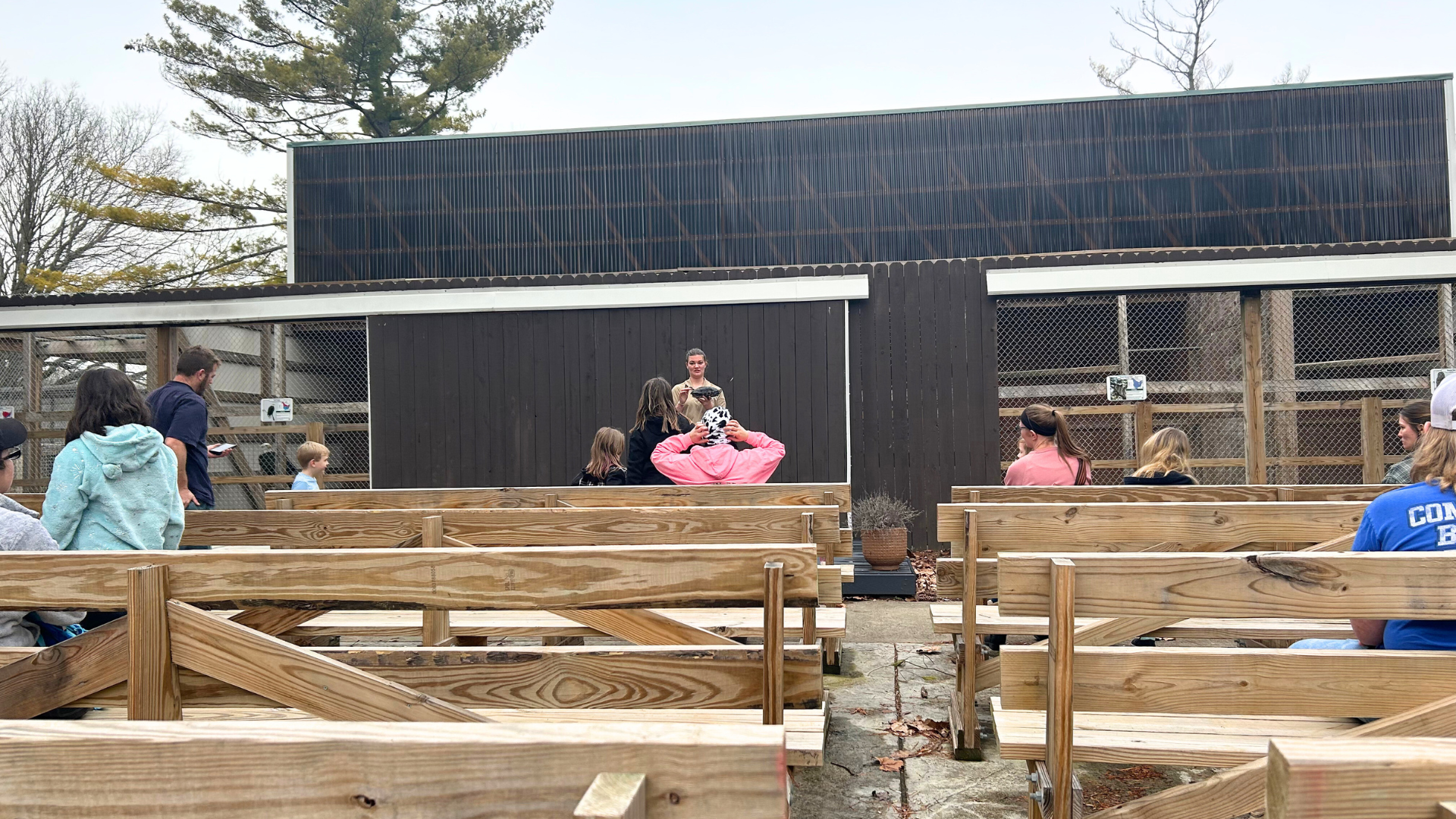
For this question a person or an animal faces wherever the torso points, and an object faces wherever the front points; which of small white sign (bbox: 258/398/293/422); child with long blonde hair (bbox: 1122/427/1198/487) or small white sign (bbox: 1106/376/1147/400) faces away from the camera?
the child with long blonde hair

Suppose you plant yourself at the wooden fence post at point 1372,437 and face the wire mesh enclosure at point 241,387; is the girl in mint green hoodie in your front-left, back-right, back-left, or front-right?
front-left

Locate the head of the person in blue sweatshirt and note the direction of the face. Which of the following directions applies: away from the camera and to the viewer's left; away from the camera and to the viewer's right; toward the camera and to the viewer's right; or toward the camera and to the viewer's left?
away from the camera and to the viewer's left

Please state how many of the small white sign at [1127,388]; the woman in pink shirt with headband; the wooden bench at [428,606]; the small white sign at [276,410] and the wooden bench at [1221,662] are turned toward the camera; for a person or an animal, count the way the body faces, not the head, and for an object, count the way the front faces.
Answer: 2

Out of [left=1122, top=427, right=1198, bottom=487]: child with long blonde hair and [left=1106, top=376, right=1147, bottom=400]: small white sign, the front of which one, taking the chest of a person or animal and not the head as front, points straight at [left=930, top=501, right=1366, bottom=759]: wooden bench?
the small white sign

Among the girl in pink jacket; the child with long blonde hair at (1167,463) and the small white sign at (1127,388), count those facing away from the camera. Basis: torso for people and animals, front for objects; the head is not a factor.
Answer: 2

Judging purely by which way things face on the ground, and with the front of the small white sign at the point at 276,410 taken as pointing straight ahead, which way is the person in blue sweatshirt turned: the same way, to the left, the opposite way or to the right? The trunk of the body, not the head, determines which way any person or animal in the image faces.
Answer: the opposite way

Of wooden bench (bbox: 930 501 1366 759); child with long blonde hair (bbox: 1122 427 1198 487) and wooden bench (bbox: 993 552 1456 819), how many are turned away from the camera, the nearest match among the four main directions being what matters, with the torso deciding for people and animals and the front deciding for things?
3

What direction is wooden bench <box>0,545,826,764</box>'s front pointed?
away from the camera

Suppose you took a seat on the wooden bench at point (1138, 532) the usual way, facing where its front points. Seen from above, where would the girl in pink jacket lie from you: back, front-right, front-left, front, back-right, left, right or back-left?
front-left

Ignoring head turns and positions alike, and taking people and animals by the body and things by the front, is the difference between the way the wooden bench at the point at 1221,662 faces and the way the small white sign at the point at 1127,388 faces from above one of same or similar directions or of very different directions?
very different directions

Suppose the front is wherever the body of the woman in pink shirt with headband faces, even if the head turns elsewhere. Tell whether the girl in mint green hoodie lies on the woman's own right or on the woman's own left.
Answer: on the woman's own left

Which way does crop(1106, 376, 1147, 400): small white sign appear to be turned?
toward the camera

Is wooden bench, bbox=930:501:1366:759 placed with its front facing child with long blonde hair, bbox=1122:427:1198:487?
yes

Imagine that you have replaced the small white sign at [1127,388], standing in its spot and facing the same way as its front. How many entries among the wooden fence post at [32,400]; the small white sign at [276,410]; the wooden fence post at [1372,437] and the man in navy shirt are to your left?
1

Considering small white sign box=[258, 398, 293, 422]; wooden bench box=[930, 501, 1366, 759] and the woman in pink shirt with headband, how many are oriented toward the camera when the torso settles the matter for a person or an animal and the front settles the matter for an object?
1

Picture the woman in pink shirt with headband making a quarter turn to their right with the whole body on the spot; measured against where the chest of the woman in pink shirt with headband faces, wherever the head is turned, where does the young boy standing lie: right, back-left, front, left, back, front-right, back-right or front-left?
back-left

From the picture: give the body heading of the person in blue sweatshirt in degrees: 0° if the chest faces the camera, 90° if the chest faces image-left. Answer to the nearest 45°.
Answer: approximately 135°

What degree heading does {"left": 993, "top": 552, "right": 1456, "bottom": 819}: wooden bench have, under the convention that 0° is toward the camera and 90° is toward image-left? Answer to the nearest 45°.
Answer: approximately 180°

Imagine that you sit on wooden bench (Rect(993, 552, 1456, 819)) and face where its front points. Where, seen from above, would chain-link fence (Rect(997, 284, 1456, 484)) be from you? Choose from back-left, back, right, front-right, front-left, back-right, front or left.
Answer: front

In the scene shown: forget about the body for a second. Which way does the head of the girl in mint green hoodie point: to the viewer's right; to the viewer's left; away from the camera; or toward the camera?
away from the camera

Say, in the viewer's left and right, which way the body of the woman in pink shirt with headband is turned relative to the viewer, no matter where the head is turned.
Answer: facing away from the viewer and to the left of the viewer

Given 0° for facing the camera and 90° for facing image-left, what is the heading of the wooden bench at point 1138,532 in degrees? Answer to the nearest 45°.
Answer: approximately 180°

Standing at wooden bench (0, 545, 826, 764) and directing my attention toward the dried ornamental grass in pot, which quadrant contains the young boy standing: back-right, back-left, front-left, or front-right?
front-left

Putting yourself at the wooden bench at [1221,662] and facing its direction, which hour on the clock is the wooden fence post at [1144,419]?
The wooden fence post is roughly at 12 o'clock from the wooden bench.
